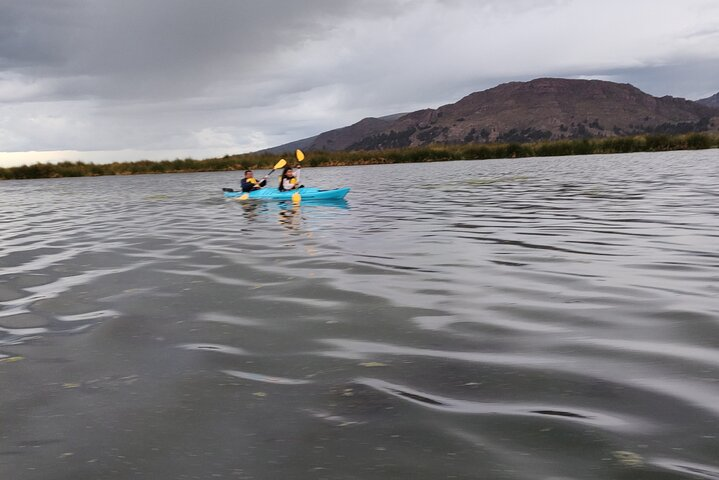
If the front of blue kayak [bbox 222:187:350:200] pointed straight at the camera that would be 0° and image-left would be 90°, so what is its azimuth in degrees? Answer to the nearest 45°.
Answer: approximately 270°
